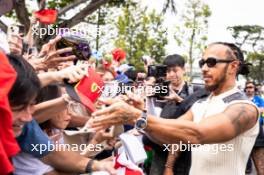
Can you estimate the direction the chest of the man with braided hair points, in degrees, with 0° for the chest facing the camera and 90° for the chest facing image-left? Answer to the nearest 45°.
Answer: approximately 45°
